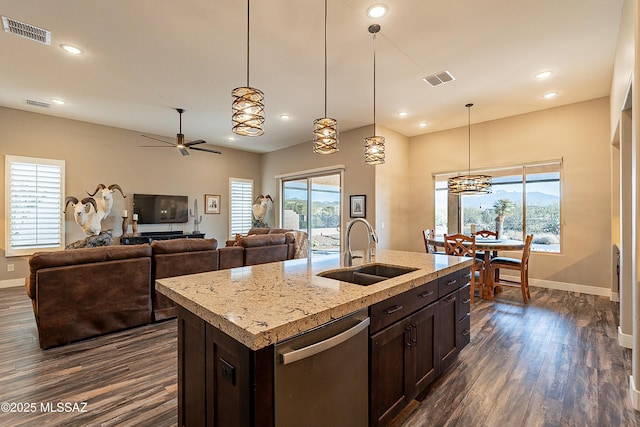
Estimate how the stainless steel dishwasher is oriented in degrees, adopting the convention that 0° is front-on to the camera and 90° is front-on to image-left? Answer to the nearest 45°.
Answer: approximately 315°

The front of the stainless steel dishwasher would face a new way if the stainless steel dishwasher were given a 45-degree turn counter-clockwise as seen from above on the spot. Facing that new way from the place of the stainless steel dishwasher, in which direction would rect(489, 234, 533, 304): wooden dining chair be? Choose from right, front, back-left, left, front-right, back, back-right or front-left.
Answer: front-left

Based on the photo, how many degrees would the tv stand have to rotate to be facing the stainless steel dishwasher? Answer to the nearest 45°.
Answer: approximately 45° to its right

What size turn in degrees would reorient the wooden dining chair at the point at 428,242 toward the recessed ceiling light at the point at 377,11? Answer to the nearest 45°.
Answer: approximately 90° to its right

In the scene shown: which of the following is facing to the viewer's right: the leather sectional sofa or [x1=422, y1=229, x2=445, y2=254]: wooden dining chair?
the wooden dining chair

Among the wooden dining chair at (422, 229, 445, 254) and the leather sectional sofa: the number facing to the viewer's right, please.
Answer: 1

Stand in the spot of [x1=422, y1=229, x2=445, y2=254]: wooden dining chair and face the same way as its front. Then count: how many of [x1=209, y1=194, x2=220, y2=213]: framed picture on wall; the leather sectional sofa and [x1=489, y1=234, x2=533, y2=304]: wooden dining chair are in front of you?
1

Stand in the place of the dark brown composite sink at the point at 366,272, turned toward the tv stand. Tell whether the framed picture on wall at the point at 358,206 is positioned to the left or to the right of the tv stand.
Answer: right

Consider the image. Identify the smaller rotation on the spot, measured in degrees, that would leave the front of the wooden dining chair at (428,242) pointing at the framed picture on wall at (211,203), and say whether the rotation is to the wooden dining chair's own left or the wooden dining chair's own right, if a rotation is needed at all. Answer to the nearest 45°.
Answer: approximately 180°

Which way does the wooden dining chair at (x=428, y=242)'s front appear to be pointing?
to the viewer's right

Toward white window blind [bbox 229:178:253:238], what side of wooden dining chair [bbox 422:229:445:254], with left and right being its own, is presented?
back

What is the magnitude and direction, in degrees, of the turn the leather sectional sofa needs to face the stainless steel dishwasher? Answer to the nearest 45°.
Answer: approximately 180°

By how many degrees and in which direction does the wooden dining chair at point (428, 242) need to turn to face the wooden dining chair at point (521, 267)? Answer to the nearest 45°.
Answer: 0° — it already faces it

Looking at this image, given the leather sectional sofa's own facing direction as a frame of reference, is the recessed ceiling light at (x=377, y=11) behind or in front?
behind

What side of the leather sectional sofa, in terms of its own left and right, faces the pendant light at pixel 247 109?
back
